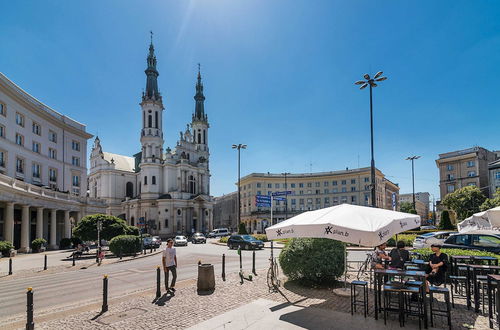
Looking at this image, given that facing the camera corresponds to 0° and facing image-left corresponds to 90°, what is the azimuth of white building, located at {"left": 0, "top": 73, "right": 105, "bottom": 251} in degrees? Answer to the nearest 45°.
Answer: approximately 315°

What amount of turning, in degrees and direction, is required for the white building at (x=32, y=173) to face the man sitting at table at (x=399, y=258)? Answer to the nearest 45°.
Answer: approximately 45° to its right

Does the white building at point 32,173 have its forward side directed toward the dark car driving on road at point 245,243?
yes

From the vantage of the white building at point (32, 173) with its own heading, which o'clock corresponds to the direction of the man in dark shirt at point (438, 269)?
The man in dark shirt is roughly at 1 o'clock from the white building.

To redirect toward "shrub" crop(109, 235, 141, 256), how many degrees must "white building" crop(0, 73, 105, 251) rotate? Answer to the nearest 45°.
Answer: approximately 45° to its right

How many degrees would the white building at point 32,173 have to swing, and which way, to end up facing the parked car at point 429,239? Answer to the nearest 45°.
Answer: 0° — it already faces it
